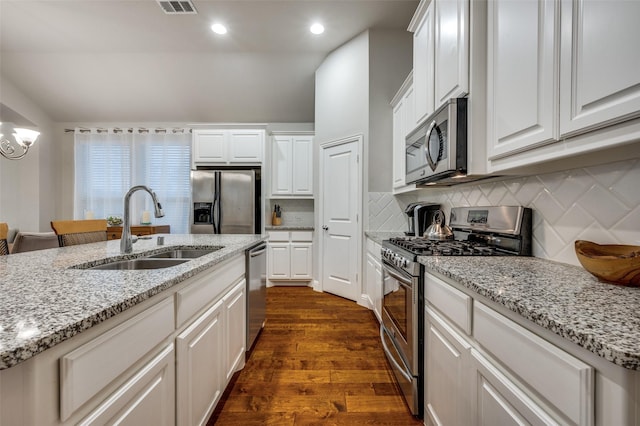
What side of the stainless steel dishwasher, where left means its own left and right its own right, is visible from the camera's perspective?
right

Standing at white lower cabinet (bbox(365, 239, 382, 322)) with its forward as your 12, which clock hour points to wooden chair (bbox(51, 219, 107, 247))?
The wooden chair is roughly at 11 o'clock from the white lower cabinet.

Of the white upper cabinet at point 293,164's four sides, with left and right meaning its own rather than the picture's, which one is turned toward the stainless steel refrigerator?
right

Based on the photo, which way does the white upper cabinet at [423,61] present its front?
to the viewer's left

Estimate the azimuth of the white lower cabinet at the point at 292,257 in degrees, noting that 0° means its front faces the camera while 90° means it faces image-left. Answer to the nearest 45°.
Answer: approximately 0°

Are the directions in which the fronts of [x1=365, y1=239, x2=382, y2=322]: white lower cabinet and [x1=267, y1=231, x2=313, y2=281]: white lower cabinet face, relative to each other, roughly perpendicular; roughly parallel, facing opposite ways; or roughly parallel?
roughly perpendicular

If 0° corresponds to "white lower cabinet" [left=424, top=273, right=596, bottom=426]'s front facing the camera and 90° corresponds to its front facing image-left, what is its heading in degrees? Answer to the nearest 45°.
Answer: approximately 45°

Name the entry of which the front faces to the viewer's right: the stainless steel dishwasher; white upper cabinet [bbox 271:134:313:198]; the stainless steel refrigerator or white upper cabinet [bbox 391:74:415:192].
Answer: the stainless steel dishwasher

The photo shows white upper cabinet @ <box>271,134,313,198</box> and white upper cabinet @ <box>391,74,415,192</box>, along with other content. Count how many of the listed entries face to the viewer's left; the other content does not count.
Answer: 1

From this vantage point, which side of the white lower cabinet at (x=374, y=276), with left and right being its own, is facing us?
left
